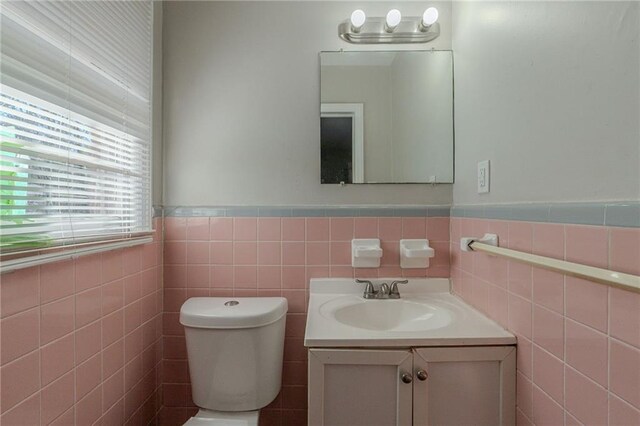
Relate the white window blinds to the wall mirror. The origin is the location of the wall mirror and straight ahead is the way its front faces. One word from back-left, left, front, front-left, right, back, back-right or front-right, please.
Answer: front-right

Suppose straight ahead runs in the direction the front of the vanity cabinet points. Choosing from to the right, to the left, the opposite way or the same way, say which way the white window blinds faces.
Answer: to the left

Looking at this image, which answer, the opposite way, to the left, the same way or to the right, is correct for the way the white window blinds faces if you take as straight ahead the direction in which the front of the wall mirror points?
to the left

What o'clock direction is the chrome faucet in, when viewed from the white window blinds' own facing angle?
The chrome faucet is roughly at 11 o'clock from the white window blinds.

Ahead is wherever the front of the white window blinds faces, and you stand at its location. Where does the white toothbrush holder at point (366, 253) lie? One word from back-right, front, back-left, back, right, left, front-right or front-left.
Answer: front-left

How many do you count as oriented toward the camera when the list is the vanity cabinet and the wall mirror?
2

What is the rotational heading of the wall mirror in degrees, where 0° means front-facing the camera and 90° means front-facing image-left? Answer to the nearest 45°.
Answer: approximately 0°
